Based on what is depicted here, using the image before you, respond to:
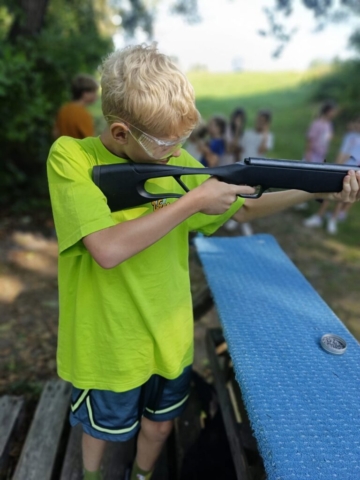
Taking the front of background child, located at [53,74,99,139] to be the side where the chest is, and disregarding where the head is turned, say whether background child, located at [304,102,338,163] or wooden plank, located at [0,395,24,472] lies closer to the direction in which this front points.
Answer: the background child

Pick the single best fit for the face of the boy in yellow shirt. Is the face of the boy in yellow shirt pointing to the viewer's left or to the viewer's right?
to the viewer's right

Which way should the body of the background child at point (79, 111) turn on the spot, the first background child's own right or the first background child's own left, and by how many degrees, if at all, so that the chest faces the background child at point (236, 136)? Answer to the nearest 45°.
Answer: approximately 45° to the first background child's own right

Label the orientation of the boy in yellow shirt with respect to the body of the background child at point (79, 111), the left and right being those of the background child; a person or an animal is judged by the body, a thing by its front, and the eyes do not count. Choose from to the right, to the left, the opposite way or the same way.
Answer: to the right

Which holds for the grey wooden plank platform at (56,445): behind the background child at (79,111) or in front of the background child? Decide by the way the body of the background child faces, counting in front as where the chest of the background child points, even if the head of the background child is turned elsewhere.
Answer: behind

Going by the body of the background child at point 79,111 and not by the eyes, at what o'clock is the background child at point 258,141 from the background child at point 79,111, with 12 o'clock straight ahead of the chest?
the background child at point 258,141 is roughly at 1 o'clock from the background child at point 79,111.

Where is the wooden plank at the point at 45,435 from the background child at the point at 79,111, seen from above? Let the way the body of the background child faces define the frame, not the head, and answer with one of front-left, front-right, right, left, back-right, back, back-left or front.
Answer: back-right

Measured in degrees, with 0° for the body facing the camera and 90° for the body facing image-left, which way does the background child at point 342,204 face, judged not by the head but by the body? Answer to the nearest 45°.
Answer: approximately 45°

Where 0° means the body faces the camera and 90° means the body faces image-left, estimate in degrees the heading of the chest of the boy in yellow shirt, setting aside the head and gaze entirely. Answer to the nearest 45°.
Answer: approximately 315°

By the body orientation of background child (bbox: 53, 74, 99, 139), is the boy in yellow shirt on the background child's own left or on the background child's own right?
on the background child's own right

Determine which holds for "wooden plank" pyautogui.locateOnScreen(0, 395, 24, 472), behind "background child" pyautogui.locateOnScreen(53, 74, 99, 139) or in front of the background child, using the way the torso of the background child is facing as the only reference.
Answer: behind

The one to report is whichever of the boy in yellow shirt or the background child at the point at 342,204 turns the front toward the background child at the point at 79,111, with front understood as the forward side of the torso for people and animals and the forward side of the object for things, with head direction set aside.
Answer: the background child at the point at 342,204

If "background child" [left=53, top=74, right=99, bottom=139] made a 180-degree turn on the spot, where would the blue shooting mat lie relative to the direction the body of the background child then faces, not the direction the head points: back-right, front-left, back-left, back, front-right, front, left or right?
front-left
